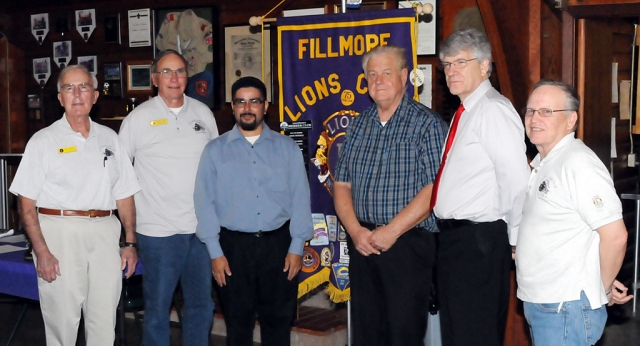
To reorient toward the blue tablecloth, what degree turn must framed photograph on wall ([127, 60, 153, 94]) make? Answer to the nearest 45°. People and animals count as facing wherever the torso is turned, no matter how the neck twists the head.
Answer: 0° — it already faces it

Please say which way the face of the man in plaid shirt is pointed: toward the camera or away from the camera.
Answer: toward the camera

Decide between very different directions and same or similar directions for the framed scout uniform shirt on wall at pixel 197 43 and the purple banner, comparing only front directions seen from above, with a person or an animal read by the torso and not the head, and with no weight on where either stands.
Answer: same or similar directions

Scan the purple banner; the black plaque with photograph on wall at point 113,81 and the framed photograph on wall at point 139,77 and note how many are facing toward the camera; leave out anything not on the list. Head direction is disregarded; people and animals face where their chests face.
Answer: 3

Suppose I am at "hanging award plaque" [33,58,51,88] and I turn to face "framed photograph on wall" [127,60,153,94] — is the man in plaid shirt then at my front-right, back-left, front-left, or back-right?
front-right

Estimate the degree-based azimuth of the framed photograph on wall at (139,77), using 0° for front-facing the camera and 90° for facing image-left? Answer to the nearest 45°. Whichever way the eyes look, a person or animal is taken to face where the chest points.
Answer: approximately 0°

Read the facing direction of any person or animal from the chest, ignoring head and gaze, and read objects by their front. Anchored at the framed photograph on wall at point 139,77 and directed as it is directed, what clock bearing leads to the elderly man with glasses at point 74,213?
The elderly man with glasses is roughly at 12 o'clock from the framed photograph on wall.

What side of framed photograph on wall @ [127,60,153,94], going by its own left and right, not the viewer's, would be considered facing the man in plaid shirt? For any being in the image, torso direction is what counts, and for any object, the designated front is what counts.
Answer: front

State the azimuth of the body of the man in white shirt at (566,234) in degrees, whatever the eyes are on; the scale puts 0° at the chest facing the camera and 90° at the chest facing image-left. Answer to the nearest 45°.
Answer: approximately 45°

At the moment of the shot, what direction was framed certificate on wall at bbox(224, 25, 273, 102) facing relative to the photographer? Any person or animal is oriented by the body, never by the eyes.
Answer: facing the viewer

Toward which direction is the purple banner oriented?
toward the camera

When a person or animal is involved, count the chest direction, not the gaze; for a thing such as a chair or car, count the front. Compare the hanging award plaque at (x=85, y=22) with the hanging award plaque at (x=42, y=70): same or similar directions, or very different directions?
same or similar directions

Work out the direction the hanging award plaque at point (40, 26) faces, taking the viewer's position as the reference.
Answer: facing the viewer

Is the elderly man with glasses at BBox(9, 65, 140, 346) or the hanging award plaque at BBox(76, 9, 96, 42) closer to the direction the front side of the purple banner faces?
the elderly man with glasses

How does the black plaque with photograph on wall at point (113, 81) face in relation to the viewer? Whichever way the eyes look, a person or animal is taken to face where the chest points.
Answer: toward the camera
